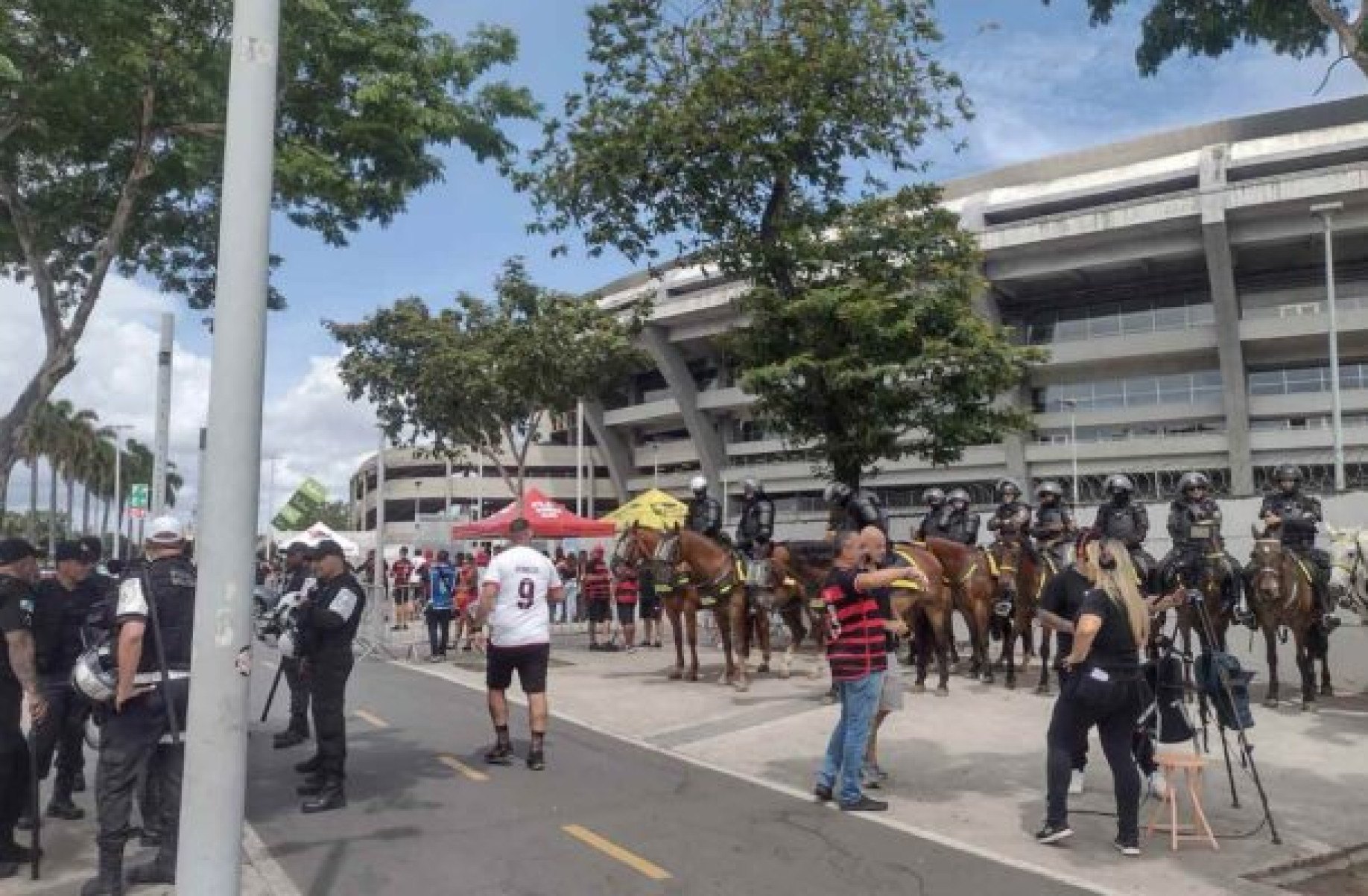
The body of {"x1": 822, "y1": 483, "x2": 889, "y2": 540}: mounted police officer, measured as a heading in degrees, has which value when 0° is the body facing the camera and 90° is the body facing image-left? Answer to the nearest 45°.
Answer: approximately 90°

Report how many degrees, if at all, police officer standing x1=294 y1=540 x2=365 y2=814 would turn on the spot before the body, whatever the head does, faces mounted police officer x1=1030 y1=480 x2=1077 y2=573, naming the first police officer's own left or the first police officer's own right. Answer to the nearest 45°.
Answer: approximately 180°

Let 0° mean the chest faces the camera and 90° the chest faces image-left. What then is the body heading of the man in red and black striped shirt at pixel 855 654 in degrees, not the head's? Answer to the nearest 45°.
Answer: approximately 270°

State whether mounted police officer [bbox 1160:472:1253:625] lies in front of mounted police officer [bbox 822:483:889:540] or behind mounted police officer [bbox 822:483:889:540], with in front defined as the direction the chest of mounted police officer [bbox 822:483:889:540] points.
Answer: behind

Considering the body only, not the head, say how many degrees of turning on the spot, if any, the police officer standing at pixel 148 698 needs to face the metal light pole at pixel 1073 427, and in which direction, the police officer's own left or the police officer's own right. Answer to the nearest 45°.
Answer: approximately 90° to the police officer's own right

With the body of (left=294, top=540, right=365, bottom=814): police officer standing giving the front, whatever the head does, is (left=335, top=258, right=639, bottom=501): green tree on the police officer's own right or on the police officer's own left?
on the police officer's own right

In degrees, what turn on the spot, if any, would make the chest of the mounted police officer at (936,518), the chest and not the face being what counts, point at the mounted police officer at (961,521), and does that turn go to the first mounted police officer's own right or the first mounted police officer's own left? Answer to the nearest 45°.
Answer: approximately 135° to the first mounted police officer's own left

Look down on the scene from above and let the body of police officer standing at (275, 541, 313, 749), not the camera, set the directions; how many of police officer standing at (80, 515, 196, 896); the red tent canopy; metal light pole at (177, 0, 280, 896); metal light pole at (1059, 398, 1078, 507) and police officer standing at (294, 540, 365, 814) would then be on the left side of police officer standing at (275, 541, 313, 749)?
3

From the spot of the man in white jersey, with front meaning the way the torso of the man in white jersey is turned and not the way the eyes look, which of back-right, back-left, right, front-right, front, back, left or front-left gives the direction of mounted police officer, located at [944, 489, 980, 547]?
front-right

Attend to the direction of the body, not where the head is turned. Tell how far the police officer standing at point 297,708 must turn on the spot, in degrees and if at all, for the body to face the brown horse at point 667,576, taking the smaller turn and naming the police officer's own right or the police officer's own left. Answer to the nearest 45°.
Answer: approximately 135° to the police officer's own right
